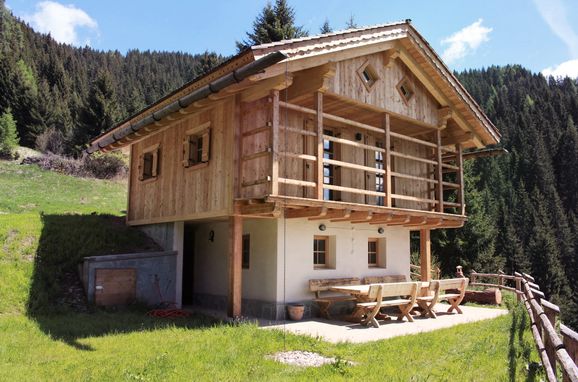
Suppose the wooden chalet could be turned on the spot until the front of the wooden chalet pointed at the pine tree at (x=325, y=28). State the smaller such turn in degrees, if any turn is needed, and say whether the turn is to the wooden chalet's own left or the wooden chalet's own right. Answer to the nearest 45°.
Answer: approximately 135° to the wooden chalet's own left

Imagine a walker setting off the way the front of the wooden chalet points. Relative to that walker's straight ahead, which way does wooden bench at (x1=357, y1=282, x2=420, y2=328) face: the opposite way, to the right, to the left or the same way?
the opposite way

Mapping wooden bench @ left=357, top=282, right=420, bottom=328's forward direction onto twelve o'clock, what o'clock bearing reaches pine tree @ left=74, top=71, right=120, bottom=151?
The pine tree is roughly at 12 o'clock from the wooden bench.

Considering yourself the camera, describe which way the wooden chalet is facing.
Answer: facing the viewer and to the right of the viewer

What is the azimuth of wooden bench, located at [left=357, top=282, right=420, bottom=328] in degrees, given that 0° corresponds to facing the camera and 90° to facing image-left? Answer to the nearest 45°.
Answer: approximately 135°

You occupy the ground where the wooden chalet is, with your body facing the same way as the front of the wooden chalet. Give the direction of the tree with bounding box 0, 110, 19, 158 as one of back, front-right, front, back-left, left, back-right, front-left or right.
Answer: back

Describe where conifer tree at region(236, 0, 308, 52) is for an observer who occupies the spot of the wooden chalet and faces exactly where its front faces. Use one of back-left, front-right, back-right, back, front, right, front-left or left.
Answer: back-left

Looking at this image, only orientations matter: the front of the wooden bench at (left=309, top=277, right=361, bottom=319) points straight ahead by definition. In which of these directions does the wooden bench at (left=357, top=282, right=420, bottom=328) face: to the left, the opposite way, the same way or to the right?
the opposite way

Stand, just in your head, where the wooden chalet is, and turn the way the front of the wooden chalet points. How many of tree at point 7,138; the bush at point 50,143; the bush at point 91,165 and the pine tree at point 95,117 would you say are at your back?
4

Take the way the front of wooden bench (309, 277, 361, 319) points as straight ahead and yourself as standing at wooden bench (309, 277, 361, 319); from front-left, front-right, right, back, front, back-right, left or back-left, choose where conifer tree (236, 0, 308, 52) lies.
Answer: back-left

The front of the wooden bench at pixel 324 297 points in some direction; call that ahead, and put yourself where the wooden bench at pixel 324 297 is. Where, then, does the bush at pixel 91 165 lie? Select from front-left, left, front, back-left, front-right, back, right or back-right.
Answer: back

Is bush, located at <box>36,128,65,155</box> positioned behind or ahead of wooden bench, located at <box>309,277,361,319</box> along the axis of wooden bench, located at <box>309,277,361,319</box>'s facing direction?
behind

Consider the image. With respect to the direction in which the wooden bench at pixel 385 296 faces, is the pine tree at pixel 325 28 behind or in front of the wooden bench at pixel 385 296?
in front

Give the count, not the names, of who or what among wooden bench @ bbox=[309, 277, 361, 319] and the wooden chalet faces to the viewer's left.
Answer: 0
